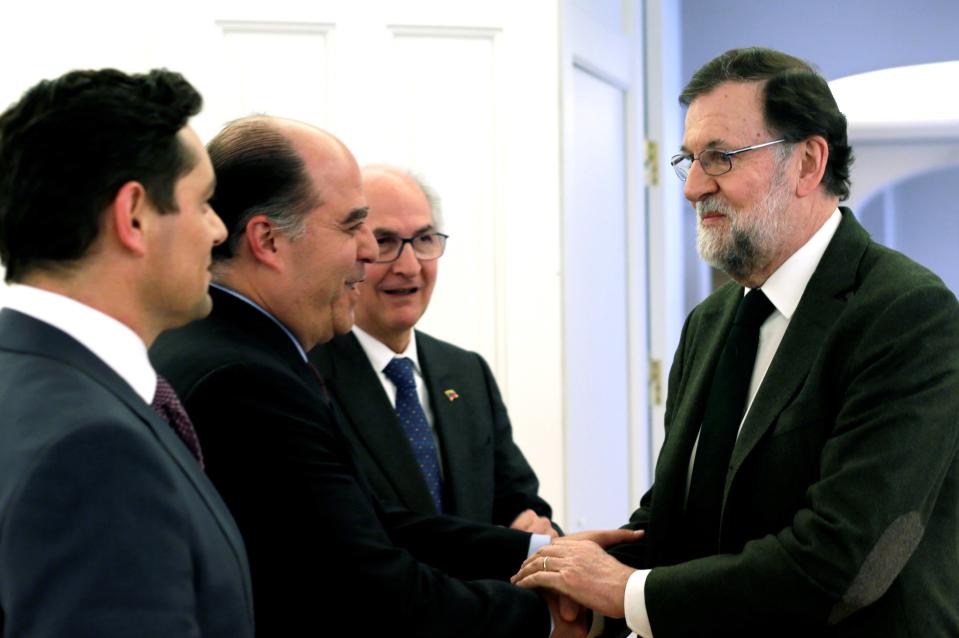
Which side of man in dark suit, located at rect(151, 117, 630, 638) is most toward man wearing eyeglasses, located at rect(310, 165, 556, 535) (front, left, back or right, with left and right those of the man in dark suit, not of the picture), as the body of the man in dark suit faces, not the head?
left

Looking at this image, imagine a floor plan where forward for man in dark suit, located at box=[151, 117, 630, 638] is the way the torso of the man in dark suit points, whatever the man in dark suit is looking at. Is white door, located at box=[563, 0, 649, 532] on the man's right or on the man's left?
on the man's left

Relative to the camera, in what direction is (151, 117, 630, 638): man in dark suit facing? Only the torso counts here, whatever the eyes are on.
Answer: to the viewer's right

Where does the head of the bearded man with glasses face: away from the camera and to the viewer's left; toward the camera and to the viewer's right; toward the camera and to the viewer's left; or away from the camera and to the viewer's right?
toward the camera and to the viewer's left

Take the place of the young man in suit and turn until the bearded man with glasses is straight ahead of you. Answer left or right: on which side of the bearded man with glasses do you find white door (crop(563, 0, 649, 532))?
left

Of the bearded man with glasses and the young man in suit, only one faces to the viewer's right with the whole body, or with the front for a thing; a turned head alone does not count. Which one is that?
the young man in suit

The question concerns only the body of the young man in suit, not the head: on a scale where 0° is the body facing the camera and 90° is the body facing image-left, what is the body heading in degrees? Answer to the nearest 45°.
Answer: approximately 270°

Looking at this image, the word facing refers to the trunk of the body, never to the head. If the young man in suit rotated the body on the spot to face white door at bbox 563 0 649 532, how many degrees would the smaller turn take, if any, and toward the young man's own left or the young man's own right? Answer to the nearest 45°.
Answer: approximately 45° to the young man's own left

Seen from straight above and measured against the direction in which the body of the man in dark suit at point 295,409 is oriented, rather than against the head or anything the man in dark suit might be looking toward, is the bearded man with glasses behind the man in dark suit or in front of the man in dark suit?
in front

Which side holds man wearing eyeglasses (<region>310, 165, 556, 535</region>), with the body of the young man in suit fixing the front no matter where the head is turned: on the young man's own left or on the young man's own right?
on the young man's own left

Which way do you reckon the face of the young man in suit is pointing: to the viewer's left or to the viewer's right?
to the viewer's right

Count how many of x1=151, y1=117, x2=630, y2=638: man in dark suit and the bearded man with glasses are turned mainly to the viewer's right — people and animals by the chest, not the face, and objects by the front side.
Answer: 1

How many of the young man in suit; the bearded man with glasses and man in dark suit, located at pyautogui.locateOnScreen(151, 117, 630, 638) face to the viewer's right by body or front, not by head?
2

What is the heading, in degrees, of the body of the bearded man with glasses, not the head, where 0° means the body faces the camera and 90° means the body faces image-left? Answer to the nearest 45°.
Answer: approximately 45°

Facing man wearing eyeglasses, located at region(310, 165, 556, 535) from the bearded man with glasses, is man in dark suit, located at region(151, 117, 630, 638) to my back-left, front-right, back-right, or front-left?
front-left

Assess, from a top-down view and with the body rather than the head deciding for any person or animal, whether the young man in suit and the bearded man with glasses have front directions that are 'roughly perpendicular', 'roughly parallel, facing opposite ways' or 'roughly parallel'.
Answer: roughly parallel, facing opposite ways
